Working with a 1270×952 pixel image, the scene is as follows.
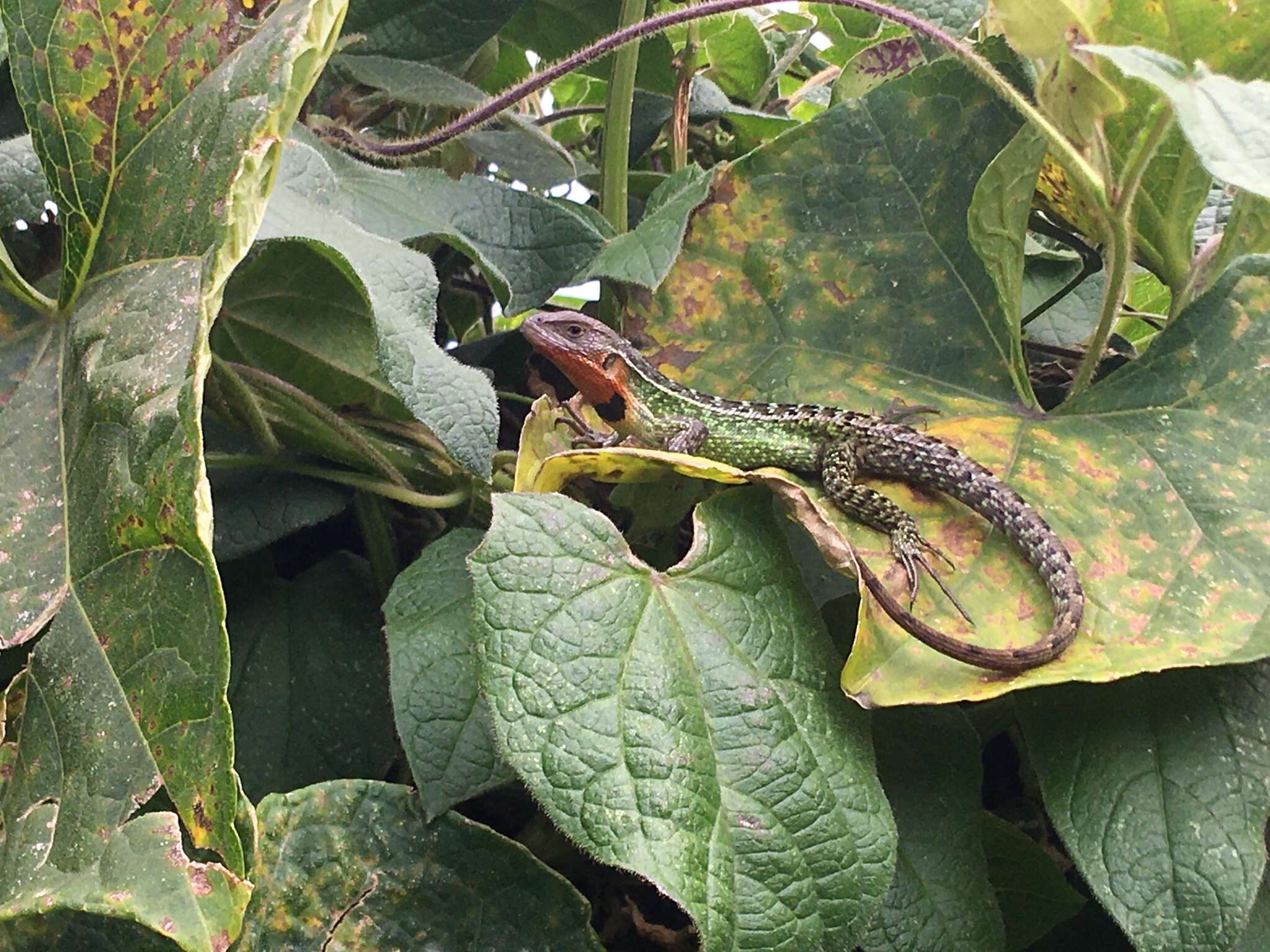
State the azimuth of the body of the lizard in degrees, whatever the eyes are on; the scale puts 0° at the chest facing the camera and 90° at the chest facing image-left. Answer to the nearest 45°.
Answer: approximately 90°

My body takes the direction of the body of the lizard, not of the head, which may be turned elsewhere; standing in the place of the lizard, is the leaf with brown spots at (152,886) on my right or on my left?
on my left

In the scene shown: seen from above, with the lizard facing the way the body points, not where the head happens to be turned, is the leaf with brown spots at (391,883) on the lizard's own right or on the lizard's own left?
on the lizard's own left

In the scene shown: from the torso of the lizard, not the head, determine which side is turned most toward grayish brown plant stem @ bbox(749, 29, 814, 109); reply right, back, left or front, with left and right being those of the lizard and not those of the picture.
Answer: right
